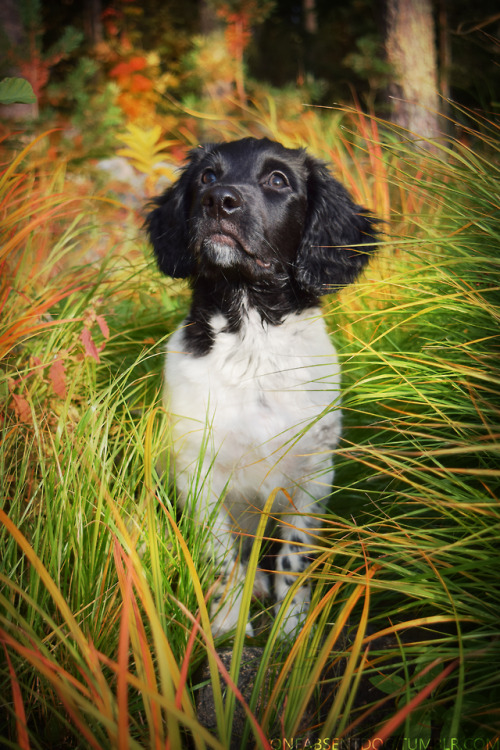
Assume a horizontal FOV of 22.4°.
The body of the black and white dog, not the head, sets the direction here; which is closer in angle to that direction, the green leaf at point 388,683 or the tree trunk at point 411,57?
the green leaf

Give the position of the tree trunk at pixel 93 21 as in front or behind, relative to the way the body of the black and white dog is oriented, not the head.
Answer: behind

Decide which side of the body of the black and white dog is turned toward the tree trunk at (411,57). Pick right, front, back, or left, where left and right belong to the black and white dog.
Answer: back

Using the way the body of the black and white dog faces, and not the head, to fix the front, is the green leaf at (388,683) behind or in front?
in front

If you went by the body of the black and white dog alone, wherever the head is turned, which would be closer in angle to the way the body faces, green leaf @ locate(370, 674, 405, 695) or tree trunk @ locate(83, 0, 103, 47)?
the green leaf

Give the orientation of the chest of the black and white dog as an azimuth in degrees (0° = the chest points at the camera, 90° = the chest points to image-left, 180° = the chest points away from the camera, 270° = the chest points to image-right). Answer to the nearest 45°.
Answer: approximately 0°
